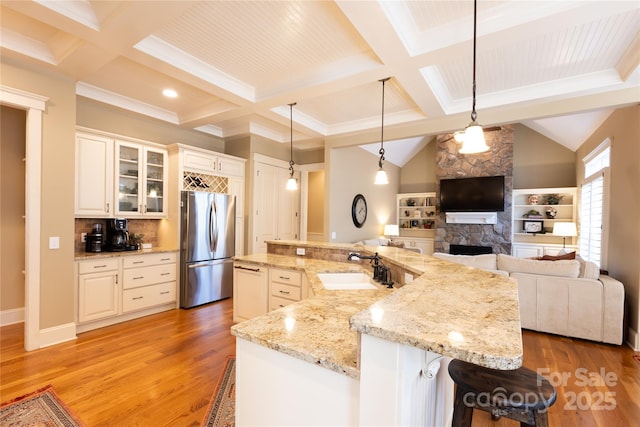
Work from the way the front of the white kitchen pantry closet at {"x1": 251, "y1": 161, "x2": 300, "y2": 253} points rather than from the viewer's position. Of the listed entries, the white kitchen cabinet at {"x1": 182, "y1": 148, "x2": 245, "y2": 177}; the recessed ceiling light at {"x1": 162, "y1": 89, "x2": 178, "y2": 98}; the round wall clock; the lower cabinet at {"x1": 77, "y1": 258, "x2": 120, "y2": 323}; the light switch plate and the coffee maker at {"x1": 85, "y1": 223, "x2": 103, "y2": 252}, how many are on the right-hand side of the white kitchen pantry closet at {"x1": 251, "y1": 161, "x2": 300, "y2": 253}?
5

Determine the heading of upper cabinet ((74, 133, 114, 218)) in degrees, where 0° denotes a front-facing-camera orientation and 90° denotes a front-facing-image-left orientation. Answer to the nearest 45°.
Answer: approximately 315°

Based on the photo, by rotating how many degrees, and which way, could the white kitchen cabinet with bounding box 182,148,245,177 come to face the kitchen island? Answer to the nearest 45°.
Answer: approximately 45° to its right

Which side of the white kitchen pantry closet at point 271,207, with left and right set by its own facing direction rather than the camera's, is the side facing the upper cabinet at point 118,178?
right

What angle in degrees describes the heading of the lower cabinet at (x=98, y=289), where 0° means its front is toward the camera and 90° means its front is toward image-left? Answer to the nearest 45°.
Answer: approximately 315°

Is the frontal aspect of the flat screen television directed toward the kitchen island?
yes
